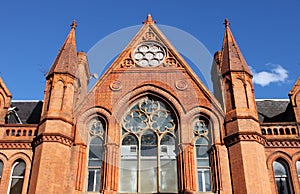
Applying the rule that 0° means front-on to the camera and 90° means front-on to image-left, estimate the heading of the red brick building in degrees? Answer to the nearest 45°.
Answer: approximately 0°
